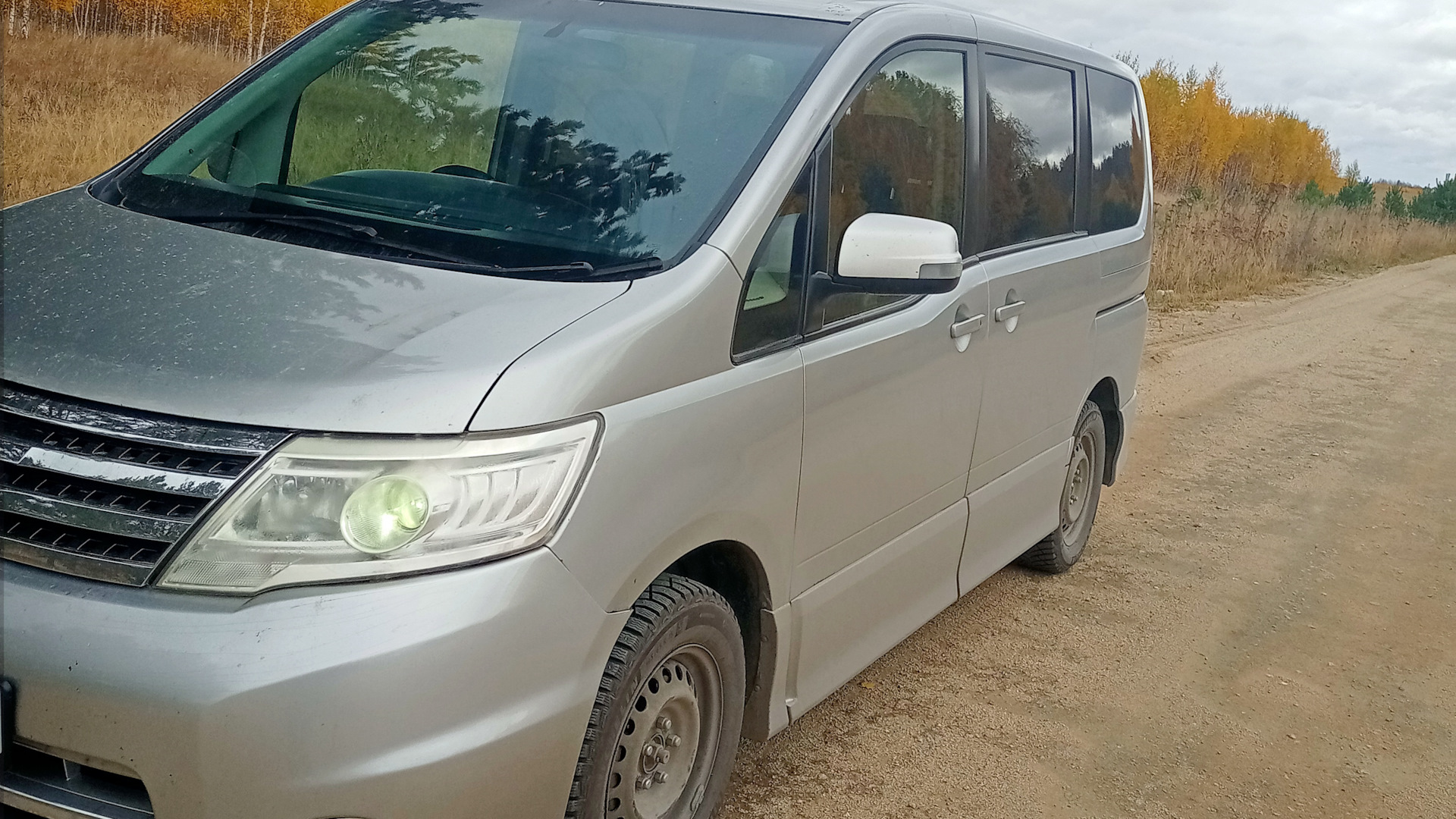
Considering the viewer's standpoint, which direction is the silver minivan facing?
facing the viewer and to the left of the viewer

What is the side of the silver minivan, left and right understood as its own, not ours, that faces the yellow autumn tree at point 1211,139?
back
